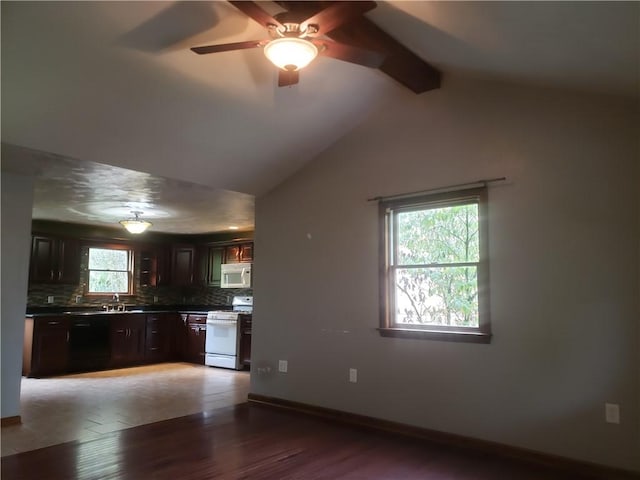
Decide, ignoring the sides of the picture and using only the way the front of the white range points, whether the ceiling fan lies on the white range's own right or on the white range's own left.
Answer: on the white range's own left

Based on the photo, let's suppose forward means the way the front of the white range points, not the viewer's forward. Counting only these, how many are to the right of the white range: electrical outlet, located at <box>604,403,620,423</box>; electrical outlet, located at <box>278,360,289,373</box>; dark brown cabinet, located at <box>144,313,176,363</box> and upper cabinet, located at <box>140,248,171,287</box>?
2

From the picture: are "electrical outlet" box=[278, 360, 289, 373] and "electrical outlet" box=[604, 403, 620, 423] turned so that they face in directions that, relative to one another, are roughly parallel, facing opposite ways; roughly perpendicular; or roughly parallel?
roughly parallel

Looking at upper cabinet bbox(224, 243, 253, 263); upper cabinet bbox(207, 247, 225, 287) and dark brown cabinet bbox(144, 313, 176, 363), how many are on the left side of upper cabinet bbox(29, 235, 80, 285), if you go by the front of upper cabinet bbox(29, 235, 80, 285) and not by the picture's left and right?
3

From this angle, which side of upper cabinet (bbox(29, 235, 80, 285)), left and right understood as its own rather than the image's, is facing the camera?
front

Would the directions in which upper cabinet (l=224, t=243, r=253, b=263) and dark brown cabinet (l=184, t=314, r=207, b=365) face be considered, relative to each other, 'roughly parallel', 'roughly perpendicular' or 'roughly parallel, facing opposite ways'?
roughly parallel

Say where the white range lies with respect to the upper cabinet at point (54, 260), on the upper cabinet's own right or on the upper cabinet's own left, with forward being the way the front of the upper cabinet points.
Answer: on the upper cabinet's own left

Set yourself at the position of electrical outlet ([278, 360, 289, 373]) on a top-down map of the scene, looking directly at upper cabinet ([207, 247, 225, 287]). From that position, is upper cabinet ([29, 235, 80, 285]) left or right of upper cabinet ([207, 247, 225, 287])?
left

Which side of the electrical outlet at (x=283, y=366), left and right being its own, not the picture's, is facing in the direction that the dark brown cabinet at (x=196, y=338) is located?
right

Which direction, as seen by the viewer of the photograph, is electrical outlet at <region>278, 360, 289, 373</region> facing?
facing the viewer and to the left of the viewer

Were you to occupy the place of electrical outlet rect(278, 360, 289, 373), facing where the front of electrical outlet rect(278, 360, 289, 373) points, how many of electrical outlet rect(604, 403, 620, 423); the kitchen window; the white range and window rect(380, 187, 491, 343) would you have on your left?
2

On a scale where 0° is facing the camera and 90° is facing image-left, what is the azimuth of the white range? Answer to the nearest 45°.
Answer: approximately 45°

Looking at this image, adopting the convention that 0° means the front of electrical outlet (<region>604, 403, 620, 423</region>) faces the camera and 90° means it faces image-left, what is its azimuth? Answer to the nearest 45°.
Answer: approximately 0°
